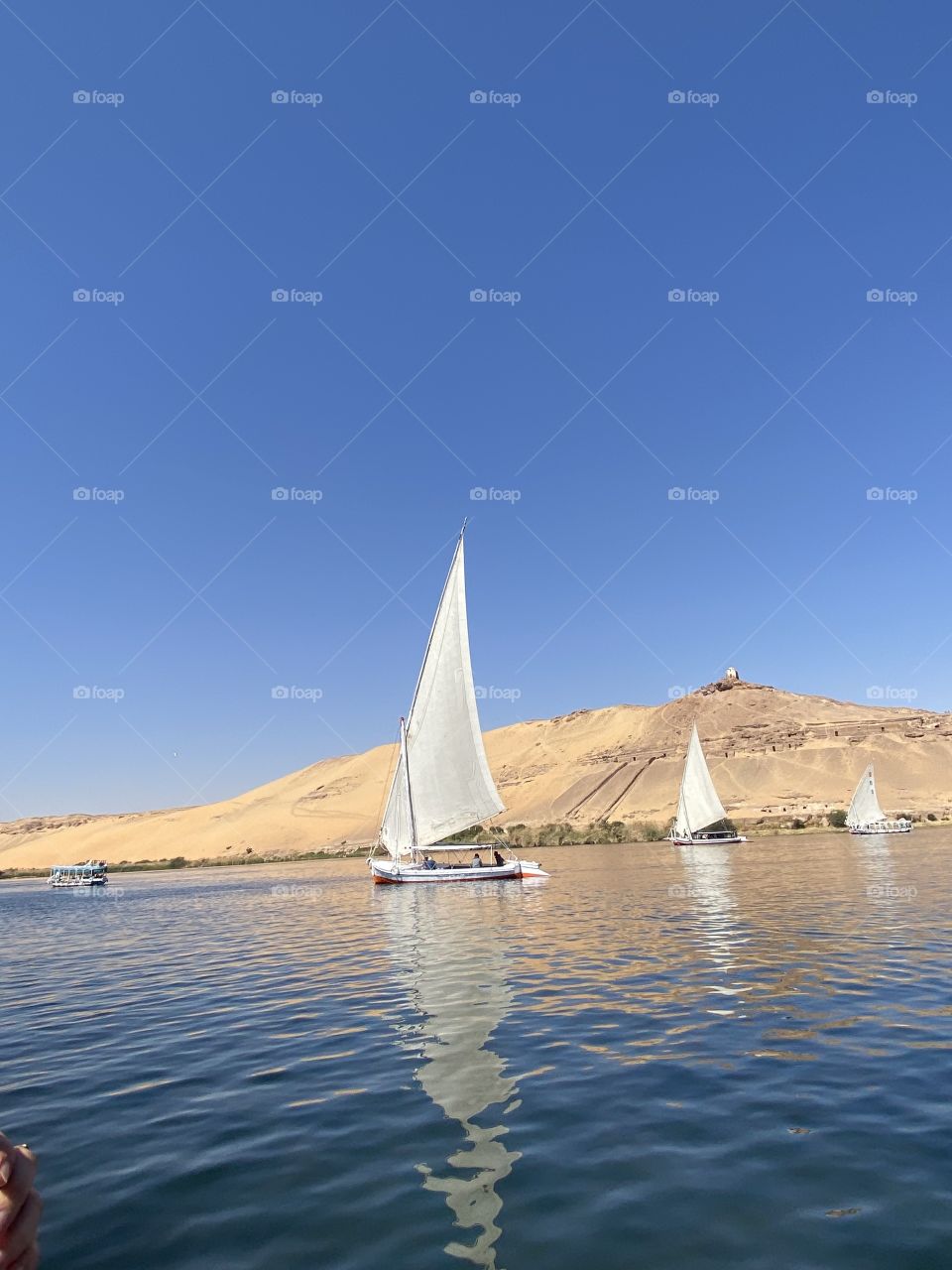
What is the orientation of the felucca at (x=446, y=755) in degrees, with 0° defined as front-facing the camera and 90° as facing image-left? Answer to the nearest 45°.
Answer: approximately 90°
